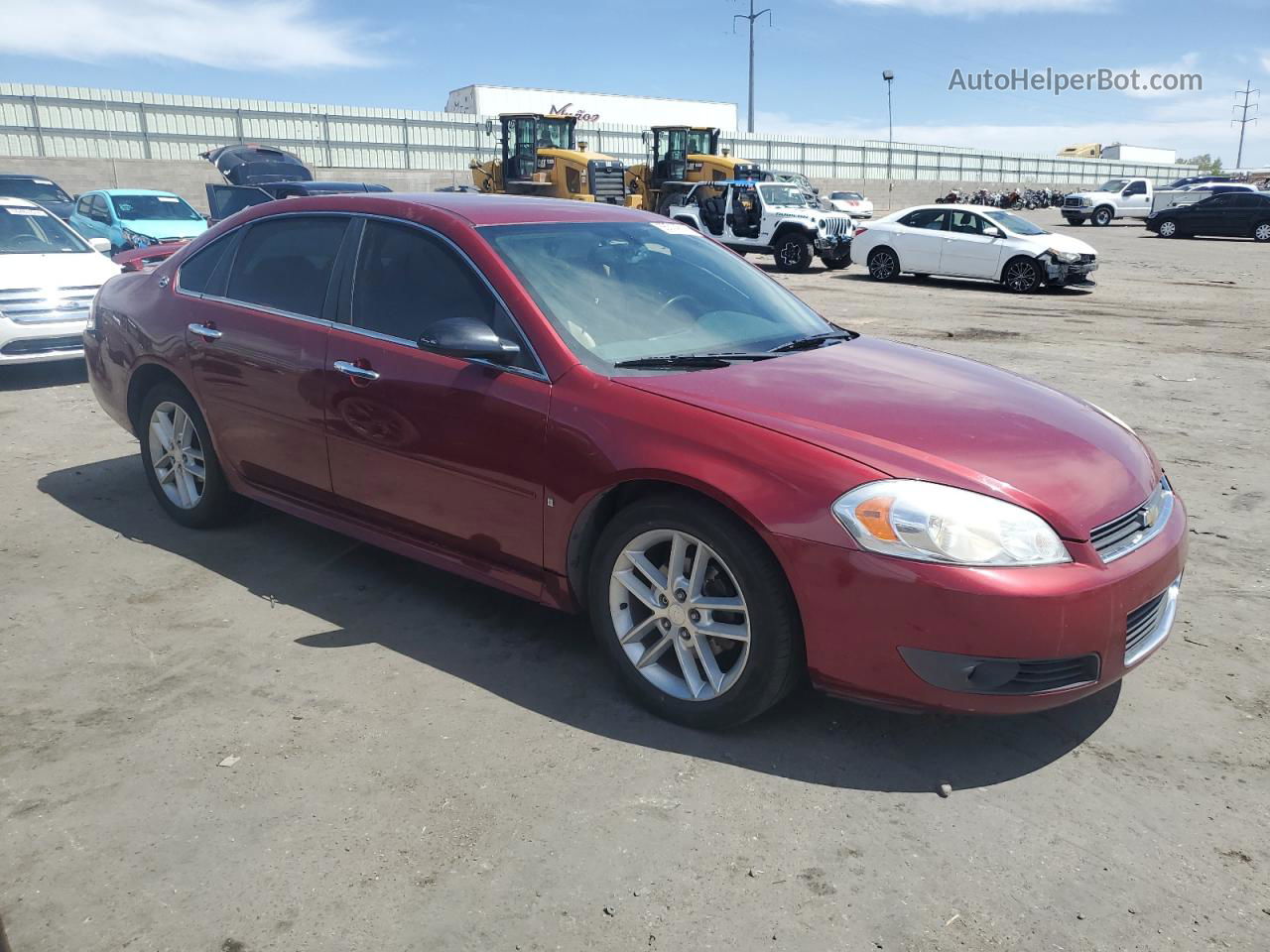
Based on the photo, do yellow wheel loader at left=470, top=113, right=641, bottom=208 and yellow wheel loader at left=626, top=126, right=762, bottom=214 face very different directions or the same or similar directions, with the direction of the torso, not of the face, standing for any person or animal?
same or similar directions

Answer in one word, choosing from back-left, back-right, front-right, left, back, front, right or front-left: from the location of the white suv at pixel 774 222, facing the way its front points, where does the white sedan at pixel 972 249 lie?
front

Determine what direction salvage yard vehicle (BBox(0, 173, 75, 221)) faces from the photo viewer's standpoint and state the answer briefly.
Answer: facing the viewer and to the right of the viewer

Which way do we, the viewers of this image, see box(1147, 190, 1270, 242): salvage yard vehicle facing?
facing to the left of the viewer

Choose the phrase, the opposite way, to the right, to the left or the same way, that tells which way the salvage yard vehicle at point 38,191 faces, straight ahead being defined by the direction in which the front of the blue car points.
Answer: the same way

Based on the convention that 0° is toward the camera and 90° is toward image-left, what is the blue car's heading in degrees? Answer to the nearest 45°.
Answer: approximately 315°

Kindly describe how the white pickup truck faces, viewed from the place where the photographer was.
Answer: facing the viewer and to the left of the viewer

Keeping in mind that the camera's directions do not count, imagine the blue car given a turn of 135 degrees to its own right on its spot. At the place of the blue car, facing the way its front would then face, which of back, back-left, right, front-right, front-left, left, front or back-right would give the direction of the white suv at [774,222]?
back

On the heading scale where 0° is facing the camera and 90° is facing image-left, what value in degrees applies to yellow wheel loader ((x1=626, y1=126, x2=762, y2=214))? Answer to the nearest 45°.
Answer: approximately 135°

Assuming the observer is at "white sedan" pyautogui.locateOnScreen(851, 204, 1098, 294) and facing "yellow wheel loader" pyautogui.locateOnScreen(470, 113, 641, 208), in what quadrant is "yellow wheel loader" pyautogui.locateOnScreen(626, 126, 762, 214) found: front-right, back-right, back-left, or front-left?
front-right

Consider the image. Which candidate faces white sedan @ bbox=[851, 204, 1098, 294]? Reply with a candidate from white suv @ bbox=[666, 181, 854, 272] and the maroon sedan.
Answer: the white suv

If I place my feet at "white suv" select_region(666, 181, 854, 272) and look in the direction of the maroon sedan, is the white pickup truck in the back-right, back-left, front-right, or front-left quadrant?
back-left

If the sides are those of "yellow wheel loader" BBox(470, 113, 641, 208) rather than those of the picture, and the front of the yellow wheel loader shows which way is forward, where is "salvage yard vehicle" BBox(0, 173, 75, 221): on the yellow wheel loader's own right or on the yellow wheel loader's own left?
on the yellow wheel loader's own left

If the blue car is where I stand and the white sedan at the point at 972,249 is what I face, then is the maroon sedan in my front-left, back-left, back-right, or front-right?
front-right

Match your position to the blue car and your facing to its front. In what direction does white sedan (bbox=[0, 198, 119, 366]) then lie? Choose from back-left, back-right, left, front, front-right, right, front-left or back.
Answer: front-right

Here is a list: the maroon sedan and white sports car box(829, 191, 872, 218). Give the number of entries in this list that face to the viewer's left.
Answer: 0
